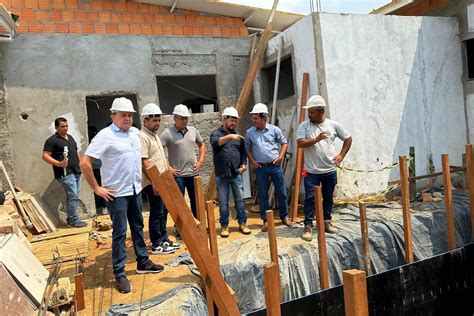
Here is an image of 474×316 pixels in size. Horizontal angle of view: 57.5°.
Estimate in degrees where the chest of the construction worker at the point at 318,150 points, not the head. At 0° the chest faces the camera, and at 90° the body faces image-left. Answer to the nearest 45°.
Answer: approximately 0°

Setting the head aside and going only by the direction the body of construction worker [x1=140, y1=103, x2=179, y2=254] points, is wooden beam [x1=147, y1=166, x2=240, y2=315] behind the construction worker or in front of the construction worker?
in front

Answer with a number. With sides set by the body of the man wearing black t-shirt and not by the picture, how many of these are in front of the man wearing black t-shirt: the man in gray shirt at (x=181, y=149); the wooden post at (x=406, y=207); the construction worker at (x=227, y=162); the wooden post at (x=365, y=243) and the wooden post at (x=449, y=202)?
5

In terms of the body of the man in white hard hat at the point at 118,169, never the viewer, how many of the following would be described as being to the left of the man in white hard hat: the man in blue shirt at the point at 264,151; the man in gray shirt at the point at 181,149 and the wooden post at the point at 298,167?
3

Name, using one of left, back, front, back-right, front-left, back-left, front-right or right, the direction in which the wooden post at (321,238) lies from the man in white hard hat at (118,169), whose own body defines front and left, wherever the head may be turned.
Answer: front-left

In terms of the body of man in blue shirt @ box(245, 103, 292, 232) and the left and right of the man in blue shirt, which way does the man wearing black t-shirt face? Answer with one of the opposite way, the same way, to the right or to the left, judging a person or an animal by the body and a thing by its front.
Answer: to the left

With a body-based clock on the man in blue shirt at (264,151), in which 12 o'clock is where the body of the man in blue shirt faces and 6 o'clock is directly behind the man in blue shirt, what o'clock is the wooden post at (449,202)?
The wooden post is roughly at 9 o'clock from the man in blue shirt.

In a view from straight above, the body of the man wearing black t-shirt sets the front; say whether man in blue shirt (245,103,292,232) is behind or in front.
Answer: in front

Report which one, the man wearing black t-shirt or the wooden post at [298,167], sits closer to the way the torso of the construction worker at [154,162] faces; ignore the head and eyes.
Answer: the wooden post

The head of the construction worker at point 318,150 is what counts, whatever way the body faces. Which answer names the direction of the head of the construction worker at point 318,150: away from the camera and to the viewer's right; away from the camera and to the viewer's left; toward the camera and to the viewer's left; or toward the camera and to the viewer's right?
toward the camera and to the viewer's left
